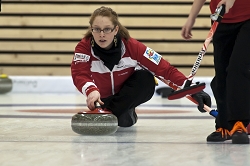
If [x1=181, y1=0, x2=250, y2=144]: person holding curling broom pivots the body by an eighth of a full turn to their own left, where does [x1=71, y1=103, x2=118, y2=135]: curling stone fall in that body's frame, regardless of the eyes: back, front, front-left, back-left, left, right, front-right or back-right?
right

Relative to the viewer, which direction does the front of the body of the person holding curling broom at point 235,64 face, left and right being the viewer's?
facing the viewer and to the left of the viewer
